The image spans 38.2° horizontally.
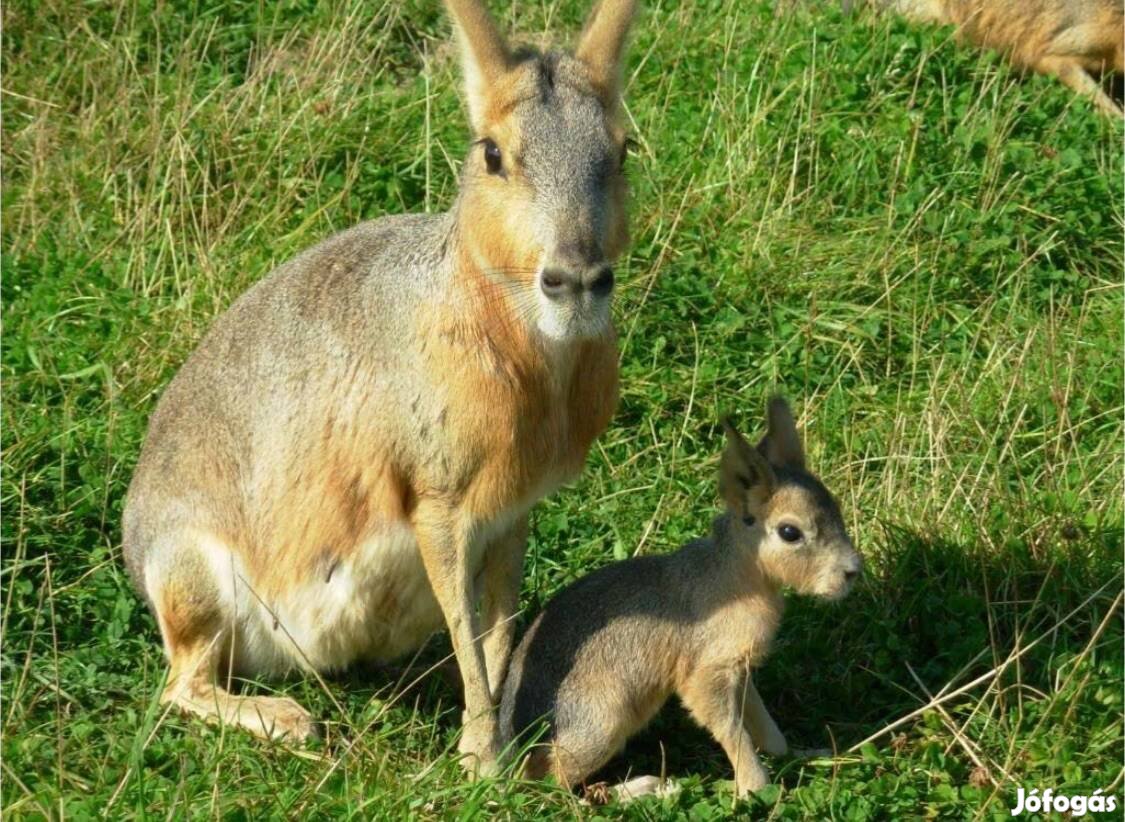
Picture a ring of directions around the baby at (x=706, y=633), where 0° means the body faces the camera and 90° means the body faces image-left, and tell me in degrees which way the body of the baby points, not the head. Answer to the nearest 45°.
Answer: approximately 270°

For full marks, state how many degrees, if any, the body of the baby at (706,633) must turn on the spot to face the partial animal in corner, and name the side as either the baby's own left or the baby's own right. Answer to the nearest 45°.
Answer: approximately 90° to the baby's own left
